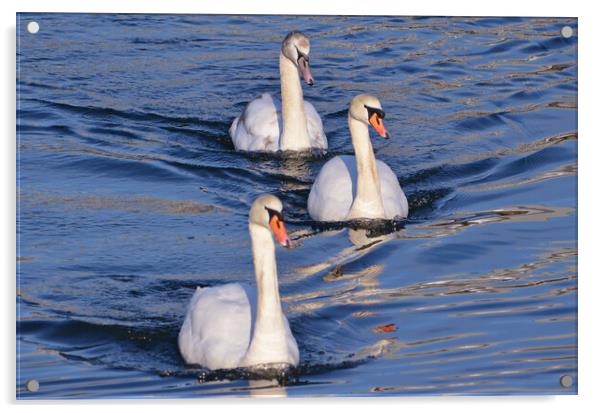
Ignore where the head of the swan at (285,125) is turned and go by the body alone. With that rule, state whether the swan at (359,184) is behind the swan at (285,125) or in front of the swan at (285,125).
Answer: in front

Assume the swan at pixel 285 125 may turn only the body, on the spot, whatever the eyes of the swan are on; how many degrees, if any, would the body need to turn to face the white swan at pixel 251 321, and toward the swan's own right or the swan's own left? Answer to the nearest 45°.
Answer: approximately 45° to the swan's own right

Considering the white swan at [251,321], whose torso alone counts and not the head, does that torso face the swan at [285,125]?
no

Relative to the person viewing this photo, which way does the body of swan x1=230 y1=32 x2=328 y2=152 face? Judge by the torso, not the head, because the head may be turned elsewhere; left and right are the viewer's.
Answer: facing the viewer and to the right of the viewer

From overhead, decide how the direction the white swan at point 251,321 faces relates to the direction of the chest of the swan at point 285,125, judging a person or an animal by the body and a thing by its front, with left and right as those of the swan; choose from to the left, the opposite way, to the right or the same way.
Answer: the same way

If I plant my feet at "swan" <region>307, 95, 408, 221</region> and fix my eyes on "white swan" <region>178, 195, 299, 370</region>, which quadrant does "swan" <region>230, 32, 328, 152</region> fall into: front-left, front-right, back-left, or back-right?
back-right

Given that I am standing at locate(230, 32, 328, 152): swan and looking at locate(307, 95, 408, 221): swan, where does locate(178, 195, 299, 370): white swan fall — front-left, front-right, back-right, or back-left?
front-right

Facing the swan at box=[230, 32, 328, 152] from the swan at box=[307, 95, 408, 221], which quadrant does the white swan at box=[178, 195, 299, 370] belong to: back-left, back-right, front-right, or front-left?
back-left

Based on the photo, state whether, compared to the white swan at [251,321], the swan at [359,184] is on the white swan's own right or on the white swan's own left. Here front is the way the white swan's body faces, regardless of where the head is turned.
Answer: on the white swan's own left

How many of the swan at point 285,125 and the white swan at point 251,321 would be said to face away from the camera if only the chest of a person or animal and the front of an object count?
0
